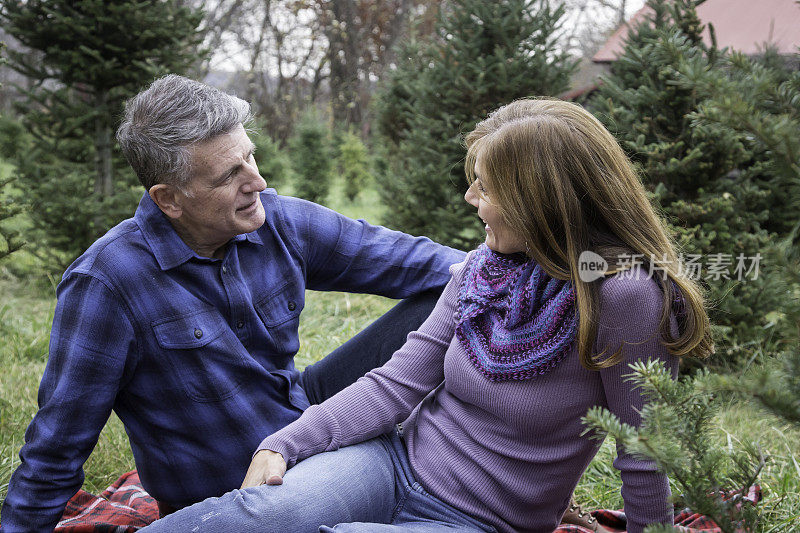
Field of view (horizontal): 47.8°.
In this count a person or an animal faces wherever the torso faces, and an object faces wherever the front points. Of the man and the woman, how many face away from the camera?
0

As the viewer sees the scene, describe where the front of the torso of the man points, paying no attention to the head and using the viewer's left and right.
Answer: facing the viewer and to the right of the viewer

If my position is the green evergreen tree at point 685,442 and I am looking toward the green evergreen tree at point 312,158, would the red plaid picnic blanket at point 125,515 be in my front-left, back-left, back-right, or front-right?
front-left

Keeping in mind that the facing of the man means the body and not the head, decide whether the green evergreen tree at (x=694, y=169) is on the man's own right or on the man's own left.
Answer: on the man's own left

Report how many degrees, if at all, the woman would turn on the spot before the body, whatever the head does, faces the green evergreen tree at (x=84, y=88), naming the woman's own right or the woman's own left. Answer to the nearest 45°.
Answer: approximately 90° to the woman's own right

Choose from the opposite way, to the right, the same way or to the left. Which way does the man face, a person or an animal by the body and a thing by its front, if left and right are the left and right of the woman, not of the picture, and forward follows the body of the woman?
to the left

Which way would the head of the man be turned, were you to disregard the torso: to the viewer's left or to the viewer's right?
to the viewer's right

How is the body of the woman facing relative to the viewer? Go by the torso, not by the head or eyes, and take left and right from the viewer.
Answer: facing the viewer and to the left of the viewer

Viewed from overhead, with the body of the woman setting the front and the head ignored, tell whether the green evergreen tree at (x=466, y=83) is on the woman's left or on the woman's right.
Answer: on the woman's right

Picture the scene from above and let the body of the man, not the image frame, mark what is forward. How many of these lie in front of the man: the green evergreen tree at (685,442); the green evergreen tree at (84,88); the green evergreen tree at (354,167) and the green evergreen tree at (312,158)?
1

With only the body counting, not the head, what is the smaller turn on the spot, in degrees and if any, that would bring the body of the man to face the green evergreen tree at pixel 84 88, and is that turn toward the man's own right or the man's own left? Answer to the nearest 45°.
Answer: approximately 135° to the man's own left

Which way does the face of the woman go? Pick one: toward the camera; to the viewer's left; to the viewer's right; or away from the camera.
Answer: to the viewer's left

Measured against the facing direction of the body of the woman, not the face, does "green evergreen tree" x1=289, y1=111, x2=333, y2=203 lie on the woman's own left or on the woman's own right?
on the woman's own right
